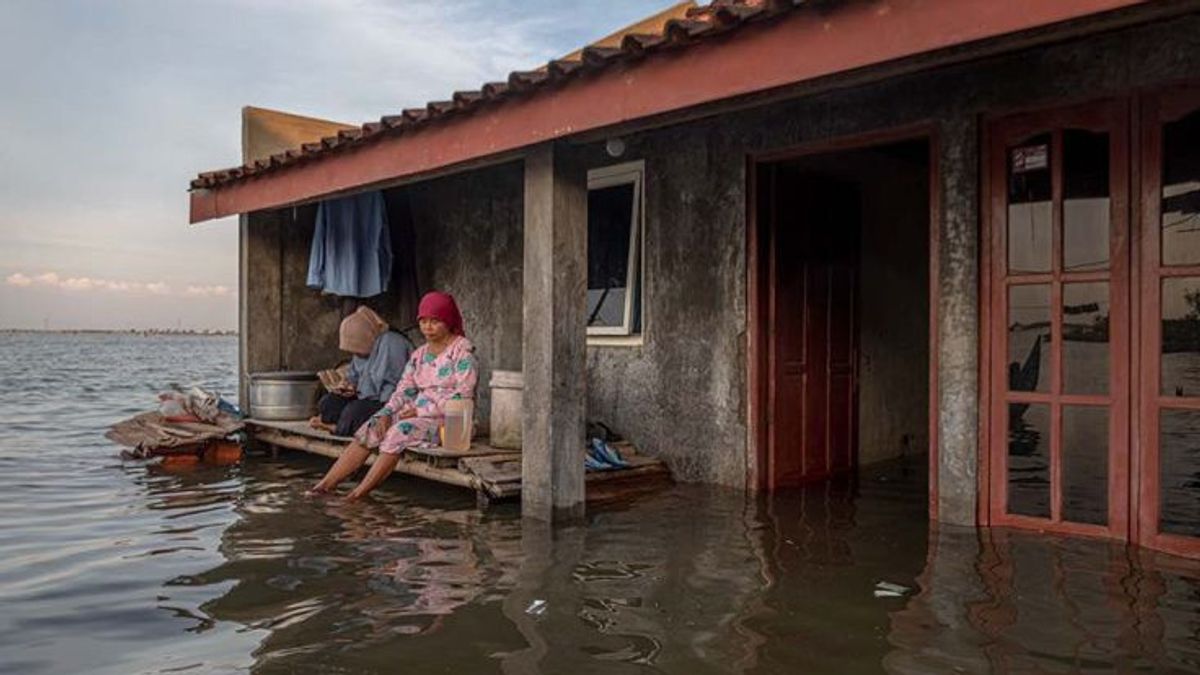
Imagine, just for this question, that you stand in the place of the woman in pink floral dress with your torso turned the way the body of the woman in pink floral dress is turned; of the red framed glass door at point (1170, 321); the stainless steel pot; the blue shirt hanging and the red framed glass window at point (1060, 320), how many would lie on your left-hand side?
2

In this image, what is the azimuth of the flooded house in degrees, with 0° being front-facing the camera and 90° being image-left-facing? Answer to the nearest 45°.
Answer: approximately 45°

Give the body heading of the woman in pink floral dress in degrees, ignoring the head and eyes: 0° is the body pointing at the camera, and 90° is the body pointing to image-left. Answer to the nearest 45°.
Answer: approximately 45°

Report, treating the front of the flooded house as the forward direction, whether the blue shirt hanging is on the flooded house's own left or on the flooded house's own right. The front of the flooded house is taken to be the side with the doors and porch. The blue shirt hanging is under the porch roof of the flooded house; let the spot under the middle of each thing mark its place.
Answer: on the flooded house's own right
